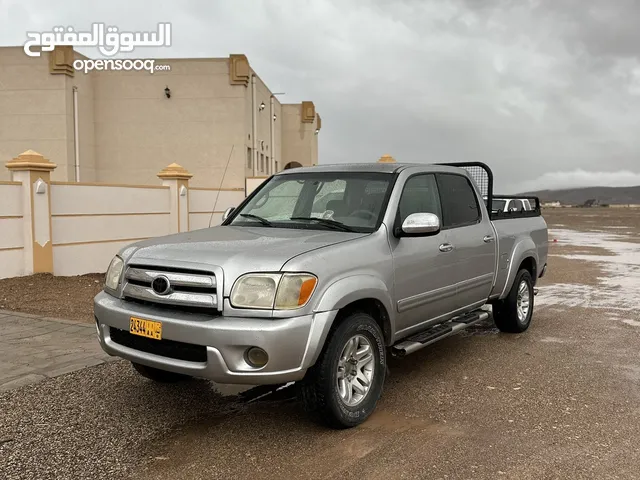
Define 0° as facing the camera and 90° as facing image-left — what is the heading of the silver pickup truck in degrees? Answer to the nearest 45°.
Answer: approximately 45°

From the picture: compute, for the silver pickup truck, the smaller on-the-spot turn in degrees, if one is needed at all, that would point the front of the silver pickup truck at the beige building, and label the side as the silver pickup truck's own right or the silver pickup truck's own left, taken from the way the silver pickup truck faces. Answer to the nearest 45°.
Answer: approximately 135° to the silver pickup truck's own right

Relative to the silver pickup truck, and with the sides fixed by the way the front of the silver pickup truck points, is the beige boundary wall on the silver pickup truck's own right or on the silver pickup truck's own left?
on the silver pickup truck's own right
